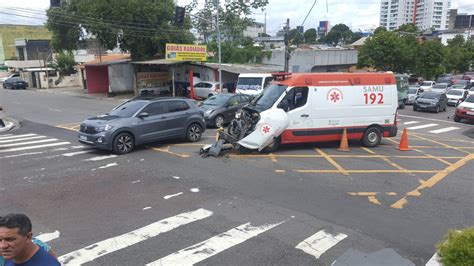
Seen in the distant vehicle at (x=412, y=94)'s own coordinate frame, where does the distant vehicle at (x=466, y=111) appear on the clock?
the distant vehicle at (x=466, y=111) is roughly at 10 o'clock from the distant vehicle at (x=412, y=94).

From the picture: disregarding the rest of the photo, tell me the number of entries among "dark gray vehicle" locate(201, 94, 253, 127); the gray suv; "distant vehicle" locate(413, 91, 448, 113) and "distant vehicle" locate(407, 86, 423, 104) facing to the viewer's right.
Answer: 0

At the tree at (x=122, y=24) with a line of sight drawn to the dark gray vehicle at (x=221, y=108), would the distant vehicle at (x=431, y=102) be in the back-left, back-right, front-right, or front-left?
front-left

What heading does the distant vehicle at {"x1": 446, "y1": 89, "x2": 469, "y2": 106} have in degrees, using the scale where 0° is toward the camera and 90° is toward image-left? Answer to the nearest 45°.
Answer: approximately 45°

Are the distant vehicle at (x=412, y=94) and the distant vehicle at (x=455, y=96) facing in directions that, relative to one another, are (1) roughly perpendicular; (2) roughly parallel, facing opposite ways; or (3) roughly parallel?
roughly parallel

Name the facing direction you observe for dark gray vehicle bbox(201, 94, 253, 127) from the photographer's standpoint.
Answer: facing the viewer and to the left of the viewer

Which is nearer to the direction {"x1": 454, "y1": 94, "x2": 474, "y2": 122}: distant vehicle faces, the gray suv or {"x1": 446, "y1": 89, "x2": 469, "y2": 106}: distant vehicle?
the gray suv

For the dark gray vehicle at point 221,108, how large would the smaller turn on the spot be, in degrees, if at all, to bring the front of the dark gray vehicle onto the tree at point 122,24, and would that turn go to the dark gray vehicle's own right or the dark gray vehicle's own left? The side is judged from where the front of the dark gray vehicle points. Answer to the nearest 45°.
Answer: approximately 90° to the dark gray vehicle's own right

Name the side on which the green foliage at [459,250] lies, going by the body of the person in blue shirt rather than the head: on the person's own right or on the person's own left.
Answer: on the person's own left

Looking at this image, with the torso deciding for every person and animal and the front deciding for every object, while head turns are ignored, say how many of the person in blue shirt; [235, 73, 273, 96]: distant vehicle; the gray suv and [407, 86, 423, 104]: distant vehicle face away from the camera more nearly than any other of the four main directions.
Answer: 0

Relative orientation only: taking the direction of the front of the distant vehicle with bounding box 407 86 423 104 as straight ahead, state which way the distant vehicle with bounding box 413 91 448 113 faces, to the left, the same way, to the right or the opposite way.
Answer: the same way

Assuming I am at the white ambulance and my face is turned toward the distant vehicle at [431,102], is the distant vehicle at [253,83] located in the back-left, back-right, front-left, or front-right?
front-left

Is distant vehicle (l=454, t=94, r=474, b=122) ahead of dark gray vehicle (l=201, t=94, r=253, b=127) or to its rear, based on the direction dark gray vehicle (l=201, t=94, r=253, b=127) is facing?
to the rear

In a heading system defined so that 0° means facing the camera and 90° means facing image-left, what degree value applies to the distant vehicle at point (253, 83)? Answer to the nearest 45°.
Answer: approximately 45°

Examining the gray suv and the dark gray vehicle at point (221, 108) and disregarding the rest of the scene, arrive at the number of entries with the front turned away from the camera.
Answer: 0

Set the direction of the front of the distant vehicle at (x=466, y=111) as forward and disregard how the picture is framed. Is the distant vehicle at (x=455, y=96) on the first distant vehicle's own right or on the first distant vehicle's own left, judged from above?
on the first distant vehicle's own right

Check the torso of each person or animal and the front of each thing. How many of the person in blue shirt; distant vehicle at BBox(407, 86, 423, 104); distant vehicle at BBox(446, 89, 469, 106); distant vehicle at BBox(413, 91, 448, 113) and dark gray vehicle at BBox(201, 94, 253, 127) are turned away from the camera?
0
